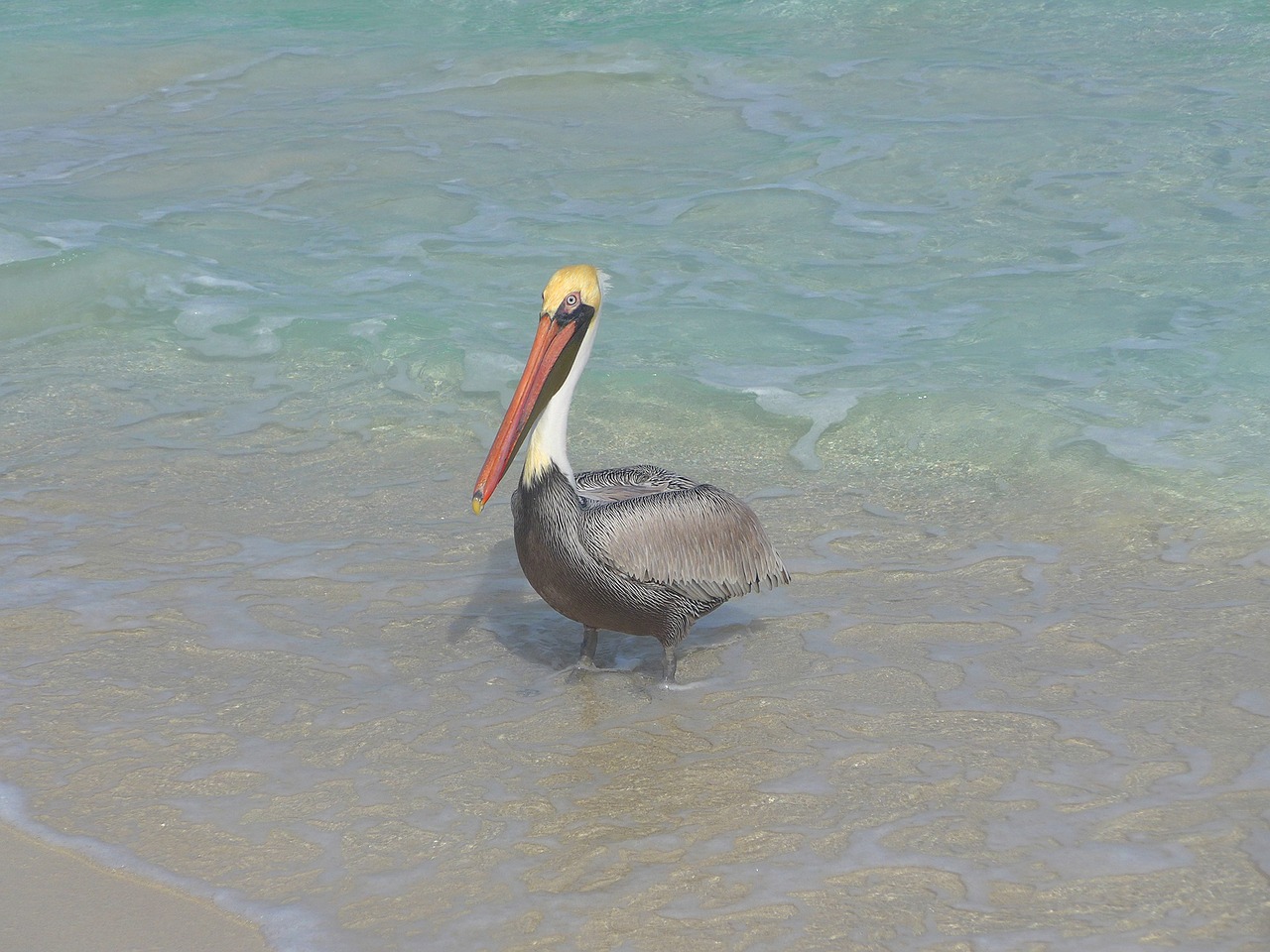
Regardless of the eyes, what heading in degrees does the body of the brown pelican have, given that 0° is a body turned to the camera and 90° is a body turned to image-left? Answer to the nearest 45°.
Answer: approximately 45°
